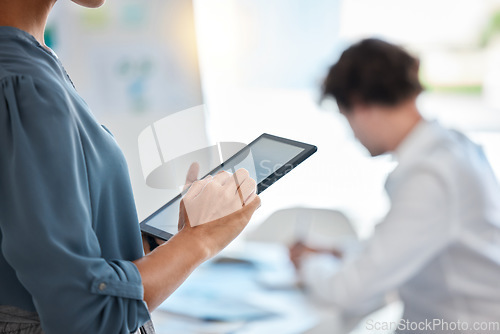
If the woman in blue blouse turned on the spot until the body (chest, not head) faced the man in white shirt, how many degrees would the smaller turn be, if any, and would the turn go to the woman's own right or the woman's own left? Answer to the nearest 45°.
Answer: approximately 45° to the woman's own left

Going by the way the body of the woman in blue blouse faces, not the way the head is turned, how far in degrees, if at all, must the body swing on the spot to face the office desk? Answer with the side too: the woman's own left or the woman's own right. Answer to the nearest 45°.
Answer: approximately 45° to the woman's own left

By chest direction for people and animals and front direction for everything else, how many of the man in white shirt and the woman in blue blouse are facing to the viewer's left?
1

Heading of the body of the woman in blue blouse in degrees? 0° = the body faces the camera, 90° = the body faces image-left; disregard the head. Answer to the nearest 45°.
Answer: approximately 270°

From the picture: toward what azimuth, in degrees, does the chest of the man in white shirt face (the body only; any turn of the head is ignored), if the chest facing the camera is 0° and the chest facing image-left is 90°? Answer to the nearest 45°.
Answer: approximately 90°
